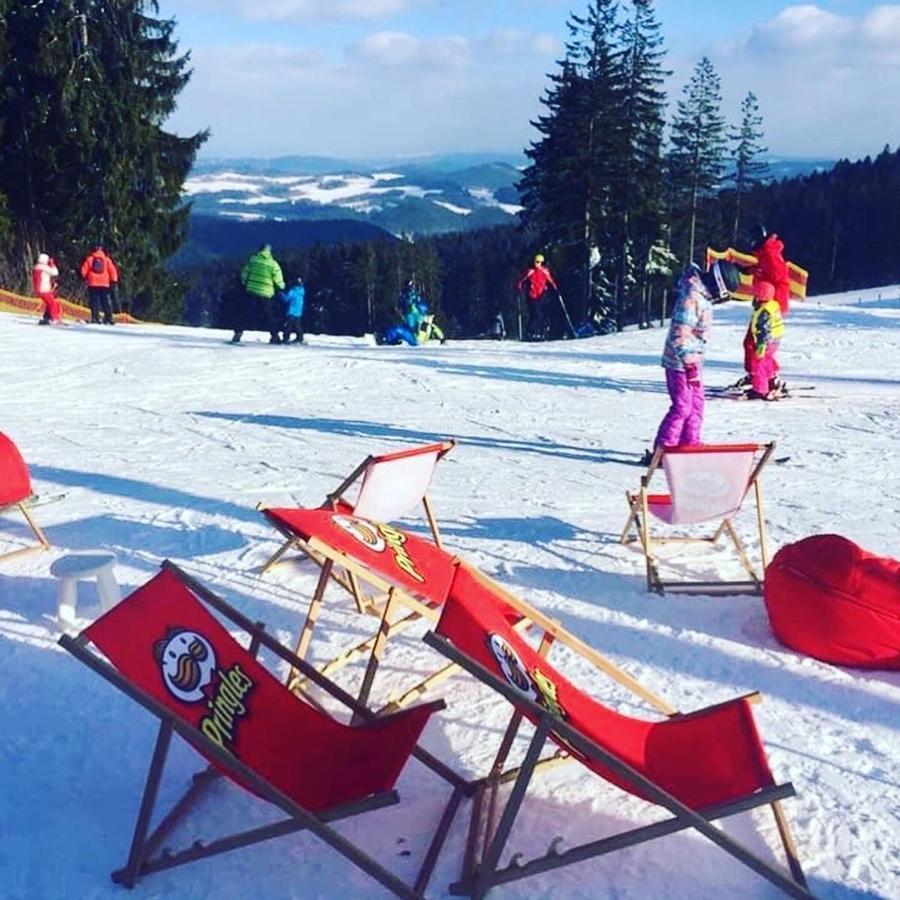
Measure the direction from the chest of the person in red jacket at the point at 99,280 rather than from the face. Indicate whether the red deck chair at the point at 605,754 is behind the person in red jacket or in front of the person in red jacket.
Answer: behind

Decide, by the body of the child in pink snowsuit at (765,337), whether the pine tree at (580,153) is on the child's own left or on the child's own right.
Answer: on the child's own right

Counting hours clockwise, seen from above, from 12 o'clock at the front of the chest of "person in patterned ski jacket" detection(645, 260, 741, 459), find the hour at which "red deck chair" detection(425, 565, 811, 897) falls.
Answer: The red deck chair is roughly at 3 o'clock from the person in patterned ski jacket.

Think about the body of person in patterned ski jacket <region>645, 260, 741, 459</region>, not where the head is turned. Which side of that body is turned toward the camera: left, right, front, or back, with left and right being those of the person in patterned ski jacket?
right

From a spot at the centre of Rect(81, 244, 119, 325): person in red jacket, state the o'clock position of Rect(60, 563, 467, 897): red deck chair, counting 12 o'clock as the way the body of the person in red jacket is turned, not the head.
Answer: The red deck chair is roughly at 6 o'clock from the person in red jacket.

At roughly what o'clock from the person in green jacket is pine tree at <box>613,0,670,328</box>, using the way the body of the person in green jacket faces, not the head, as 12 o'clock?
The pine tree is roughly at 1 o'clock from the person in green jacket.

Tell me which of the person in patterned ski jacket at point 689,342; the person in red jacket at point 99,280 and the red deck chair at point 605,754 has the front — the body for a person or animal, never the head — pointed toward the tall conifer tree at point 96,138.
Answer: the person in red jacket

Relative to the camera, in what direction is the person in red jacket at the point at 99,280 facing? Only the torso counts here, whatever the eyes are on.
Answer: away from the camera

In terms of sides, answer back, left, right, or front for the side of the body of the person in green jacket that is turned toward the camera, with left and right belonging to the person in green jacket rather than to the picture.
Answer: back
